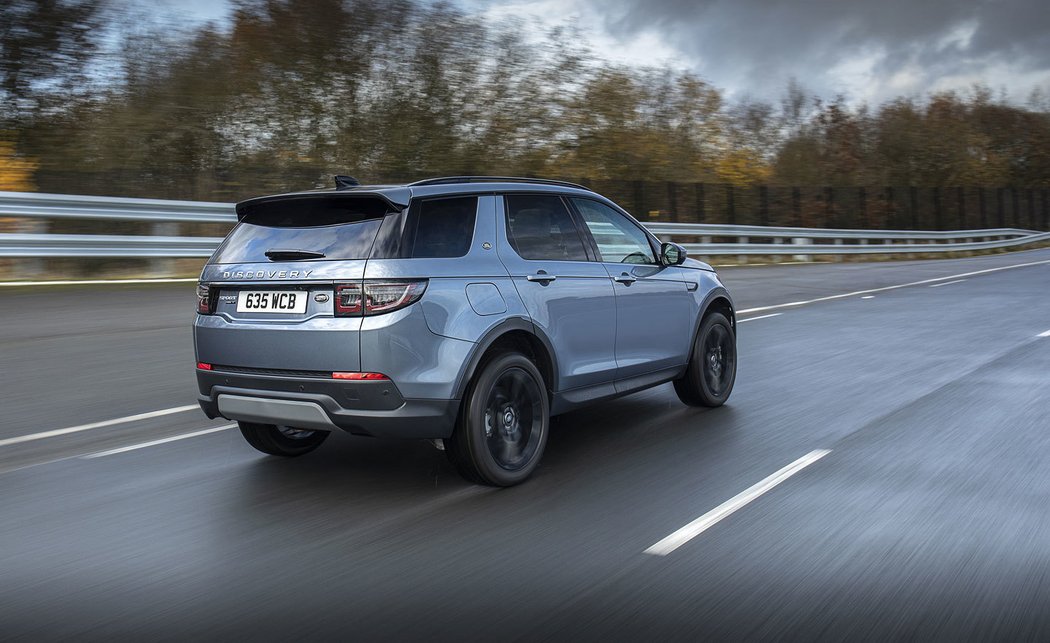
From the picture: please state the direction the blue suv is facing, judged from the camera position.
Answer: facing away from the viewer and to the right of the viewer

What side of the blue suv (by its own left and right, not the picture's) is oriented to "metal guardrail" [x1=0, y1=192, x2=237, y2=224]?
left

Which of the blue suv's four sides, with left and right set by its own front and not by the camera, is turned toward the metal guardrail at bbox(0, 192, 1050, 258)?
left
